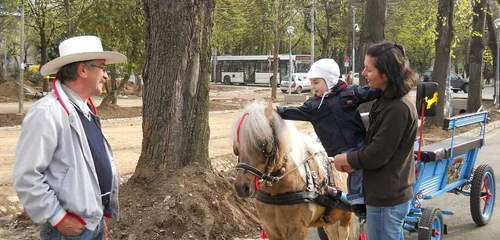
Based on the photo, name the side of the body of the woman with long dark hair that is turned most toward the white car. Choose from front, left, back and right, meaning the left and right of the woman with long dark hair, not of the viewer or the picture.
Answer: right

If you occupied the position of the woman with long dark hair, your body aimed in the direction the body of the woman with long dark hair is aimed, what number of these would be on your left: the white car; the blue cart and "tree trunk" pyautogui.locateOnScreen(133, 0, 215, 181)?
0

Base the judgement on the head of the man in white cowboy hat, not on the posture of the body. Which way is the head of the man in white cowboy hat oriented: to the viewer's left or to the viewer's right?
to the viewer's right

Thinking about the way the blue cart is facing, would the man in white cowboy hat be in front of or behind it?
in front

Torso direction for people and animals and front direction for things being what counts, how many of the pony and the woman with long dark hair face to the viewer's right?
0

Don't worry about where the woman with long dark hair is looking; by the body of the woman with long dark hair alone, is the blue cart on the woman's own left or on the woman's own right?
on the woman's own right

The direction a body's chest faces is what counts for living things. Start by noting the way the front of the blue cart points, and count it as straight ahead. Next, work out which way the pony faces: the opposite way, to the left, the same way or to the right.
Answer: the same way

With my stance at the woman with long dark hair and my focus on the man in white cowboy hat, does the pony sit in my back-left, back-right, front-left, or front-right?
front-right

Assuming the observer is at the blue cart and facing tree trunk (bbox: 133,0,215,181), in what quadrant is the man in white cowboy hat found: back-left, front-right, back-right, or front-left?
front-left

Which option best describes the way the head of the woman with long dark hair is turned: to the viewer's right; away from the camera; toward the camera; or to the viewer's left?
to the viewer's left

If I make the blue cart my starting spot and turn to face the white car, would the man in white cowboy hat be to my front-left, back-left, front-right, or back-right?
back-left

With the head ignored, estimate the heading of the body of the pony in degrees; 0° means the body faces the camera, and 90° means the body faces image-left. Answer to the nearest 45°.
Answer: approximately 45°

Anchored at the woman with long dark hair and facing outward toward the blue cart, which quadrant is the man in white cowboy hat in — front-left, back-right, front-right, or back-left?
back-left

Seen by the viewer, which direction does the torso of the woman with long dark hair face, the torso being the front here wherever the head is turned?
to the viewer's left

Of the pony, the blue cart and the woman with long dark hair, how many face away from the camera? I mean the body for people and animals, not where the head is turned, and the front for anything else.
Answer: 0

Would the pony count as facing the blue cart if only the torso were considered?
no

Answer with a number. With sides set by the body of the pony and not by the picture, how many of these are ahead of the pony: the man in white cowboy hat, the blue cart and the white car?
1

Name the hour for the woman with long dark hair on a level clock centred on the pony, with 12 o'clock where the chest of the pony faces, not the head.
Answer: The woman with long dark hair is roughly at 9 o'clock from the pony.
